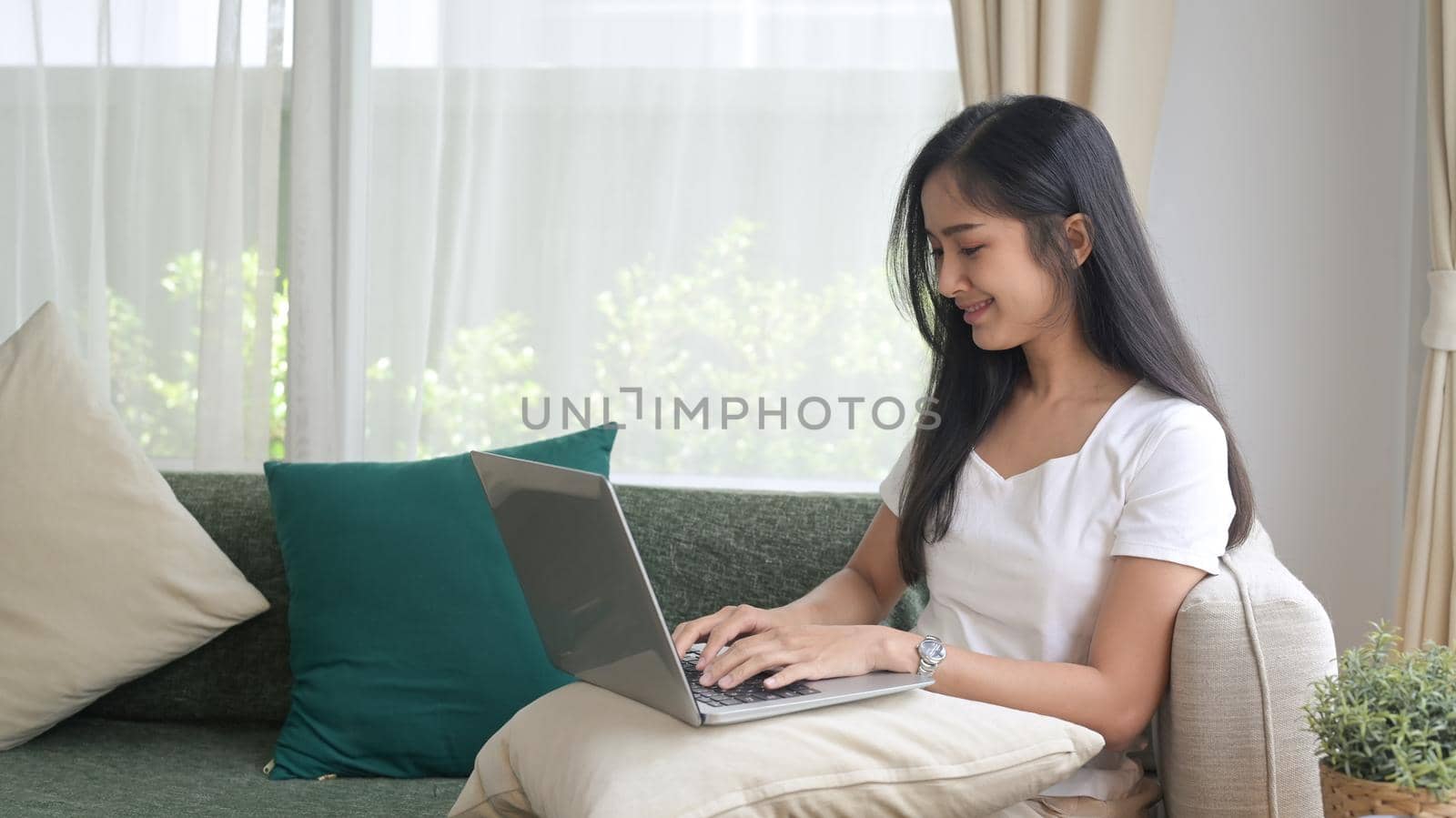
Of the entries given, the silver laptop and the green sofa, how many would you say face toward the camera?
1

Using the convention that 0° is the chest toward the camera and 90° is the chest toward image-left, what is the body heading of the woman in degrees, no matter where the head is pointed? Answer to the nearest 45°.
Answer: approximately 45°

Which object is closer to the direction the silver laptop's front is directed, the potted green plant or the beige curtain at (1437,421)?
the beige curtain

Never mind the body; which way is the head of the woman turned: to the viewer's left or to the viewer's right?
to the viewer's left

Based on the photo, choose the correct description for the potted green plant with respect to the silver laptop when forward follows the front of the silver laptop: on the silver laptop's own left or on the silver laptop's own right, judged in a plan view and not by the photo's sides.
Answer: on the silver laptop's own right

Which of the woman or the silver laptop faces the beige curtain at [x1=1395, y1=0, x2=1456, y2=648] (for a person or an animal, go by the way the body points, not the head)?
the silver laptop

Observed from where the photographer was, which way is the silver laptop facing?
facing away from the viewer and to the right of the viewer

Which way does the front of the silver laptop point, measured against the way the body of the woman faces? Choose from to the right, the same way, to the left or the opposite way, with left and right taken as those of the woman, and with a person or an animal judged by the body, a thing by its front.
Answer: the opposite way

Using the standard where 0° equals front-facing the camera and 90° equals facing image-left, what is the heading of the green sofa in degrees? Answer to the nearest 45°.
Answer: approximately 0°
